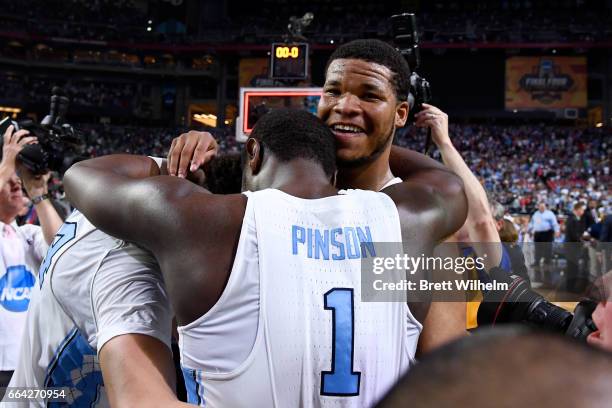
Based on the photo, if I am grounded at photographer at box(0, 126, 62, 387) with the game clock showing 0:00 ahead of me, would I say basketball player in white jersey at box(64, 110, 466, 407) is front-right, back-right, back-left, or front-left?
back-right

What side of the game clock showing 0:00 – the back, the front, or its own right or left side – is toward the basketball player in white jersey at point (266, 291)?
front

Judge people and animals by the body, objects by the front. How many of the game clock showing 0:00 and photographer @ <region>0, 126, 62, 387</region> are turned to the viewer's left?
0

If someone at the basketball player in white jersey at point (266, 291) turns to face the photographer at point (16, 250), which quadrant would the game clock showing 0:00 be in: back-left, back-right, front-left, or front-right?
front-right

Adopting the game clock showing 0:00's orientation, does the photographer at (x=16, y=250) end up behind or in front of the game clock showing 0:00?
in front

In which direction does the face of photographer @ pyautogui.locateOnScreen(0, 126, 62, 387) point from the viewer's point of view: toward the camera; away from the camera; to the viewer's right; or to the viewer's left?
to the viewer's right

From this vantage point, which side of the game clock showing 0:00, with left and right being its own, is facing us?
front

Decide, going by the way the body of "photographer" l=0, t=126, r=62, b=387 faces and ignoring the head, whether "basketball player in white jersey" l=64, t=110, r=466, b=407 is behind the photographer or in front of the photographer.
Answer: in front

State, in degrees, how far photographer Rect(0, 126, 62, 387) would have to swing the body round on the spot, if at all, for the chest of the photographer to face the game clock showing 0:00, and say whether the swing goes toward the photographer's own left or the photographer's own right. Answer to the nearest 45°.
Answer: approximately 90° to the photographer's own left

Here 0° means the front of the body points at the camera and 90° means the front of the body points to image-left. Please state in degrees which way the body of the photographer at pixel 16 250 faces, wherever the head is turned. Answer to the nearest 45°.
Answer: approximately 315°
